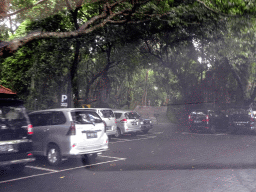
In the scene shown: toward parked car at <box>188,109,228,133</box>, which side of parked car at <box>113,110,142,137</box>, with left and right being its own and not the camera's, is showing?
right

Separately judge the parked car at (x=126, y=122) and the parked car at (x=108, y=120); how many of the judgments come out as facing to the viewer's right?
0

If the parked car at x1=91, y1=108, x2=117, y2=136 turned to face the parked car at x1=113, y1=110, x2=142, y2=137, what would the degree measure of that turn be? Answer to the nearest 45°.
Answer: approximately 90° to its right

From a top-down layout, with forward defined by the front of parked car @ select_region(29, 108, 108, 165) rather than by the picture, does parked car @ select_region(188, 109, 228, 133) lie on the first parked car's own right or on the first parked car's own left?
on the first parked car's own right

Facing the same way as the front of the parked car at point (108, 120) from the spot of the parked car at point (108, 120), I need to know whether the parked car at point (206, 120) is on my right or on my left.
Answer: on my right

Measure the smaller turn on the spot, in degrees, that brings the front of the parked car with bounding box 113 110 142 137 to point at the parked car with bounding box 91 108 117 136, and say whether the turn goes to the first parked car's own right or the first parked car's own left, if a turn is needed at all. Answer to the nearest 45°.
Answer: approximately 90° to the first parked car's own left

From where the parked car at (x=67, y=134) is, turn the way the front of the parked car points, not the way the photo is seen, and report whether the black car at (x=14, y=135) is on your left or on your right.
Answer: on your left

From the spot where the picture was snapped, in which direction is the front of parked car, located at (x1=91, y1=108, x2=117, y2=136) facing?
facing away from the viewer and to the left of the viewer

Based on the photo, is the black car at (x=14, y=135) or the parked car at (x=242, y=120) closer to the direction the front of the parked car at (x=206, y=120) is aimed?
the parked car

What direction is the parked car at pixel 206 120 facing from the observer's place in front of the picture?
facing away from the viewer and to the right of the viewer

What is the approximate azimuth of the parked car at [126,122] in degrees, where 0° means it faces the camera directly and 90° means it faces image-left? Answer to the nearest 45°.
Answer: approximately 135°

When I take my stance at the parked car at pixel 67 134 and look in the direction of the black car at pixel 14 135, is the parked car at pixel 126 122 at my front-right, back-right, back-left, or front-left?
back-right

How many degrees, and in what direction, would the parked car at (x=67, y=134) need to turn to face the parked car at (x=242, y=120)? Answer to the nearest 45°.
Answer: approximately 90° to its right

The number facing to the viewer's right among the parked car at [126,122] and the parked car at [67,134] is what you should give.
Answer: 0
